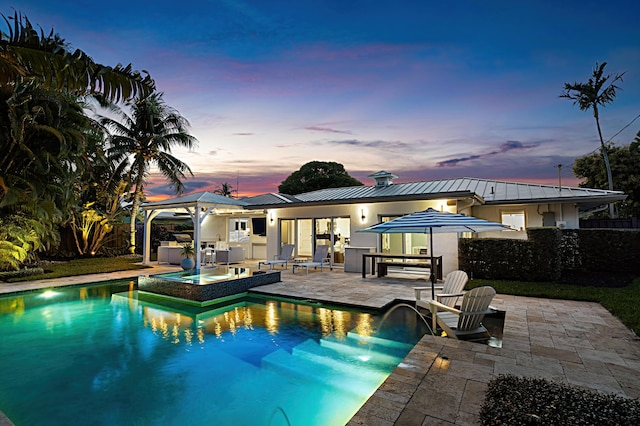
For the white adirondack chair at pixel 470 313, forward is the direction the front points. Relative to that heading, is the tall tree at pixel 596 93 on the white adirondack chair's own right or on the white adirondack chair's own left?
on the white adirondack chair's own right

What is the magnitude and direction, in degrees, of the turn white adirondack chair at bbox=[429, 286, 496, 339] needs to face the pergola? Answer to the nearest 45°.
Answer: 0° — it already faces it

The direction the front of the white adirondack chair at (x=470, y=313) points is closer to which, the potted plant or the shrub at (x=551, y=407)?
the potted plant

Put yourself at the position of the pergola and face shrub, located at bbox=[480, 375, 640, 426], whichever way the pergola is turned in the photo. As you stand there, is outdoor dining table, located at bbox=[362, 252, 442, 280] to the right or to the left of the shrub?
left

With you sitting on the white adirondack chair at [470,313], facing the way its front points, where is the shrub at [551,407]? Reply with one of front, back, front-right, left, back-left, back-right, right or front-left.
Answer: back-left

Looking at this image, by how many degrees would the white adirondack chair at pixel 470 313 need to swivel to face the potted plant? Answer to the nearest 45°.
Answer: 0° — it already faces it

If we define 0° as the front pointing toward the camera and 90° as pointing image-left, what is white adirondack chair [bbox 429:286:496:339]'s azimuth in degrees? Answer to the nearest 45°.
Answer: approximately 135°

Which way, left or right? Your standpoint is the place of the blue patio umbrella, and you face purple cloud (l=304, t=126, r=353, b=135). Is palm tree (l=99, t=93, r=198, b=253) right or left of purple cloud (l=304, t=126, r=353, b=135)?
left
